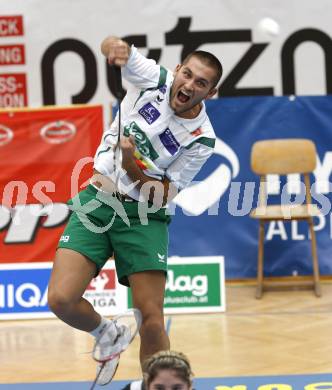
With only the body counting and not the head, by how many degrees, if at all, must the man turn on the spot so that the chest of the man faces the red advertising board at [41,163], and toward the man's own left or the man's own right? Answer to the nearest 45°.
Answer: approximately 180°

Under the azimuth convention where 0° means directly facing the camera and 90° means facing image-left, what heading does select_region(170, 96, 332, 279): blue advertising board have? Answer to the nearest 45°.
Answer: approximately 0°

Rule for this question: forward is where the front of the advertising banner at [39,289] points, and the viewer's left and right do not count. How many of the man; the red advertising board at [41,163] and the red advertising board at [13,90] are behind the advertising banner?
2

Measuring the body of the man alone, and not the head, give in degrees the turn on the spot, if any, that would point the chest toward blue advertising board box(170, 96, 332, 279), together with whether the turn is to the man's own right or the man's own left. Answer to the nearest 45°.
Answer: approximately 180°

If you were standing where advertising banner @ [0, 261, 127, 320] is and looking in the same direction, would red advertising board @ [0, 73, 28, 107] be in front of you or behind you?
behind

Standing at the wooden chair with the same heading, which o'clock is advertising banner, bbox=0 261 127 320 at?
The advertising banner is roughly at 2 o'clock from the wooden chair.

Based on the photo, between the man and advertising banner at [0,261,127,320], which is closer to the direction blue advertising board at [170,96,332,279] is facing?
the man
